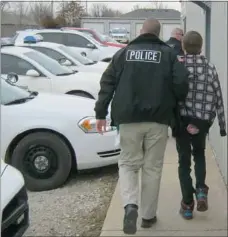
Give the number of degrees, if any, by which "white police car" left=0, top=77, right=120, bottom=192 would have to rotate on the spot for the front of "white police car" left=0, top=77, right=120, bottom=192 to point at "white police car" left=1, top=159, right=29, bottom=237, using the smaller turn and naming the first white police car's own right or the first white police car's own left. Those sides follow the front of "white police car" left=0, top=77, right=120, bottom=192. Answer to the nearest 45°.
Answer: approximately 90° to the first white police car's own right

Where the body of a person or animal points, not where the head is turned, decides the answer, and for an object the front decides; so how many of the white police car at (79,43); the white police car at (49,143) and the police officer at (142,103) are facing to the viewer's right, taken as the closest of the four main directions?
2

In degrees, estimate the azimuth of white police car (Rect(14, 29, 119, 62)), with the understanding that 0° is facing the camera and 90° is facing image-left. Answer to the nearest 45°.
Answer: approximately 270°

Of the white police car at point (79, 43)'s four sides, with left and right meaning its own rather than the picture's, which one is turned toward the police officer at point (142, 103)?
right

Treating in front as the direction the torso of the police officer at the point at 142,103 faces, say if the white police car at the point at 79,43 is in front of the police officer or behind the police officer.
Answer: in front

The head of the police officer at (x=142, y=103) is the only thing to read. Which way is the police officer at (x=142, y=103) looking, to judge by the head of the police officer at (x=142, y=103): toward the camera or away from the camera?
away from the camera

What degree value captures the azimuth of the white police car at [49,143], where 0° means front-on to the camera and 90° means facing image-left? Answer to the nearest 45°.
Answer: approximately 270°

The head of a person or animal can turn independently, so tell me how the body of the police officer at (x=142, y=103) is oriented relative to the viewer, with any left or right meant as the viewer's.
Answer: facing away from the viewer

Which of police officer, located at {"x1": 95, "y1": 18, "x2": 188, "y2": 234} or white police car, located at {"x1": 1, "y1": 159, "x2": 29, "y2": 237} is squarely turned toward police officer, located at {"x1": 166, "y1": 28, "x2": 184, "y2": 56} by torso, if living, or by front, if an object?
police officer, located at {"x1": 95, "y1": 18, "x2": 188, "y2": 234}

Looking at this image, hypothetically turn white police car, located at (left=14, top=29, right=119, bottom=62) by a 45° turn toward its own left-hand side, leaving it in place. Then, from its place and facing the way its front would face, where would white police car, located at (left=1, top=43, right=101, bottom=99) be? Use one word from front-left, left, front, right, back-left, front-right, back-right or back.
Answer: back-right

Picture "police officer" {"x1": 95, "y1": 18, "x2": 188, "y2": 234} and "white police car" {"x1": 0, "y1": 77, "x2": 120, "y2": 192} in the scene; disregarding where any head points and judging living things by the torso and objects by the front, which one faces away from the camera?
the police officer

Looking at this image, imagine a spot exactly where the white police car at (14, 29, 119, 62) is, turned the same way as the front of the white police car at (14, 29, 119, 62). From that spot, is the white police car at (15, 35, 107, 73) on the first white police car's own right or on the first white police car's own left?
on the first white police car's own right

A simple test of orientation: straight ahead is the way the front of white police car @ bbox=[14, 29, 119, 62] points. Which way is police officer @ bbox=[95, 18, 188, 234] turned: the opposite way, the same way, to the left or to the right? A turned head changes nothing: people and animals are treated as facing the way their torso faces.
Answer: to the left

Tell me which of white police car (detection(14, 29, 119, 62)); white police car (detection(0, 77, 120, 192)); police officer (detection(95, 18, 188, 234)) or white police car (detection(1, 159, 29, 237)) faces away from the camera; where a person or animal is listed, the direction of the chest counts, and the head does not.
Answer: the police officer
